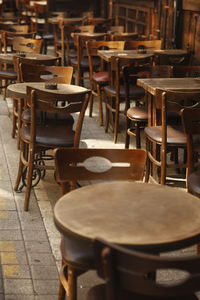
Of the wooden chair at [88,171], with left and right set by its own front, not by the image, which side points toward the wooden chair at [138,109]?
back

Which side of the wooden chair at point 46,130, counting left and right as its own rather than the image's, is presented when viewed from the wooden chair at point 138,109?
right

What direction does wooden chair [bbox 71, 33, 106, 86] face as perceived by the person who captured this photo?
facing away from the viewer and to the left of the viewer

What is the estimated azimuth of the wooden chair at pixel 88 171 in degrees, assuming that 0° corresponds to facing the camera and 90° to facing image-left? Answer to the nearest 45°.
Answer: approximately 0°

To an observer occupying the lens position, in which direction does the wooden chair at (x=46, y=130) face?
facing away from the viewer and to the left of the viewer
